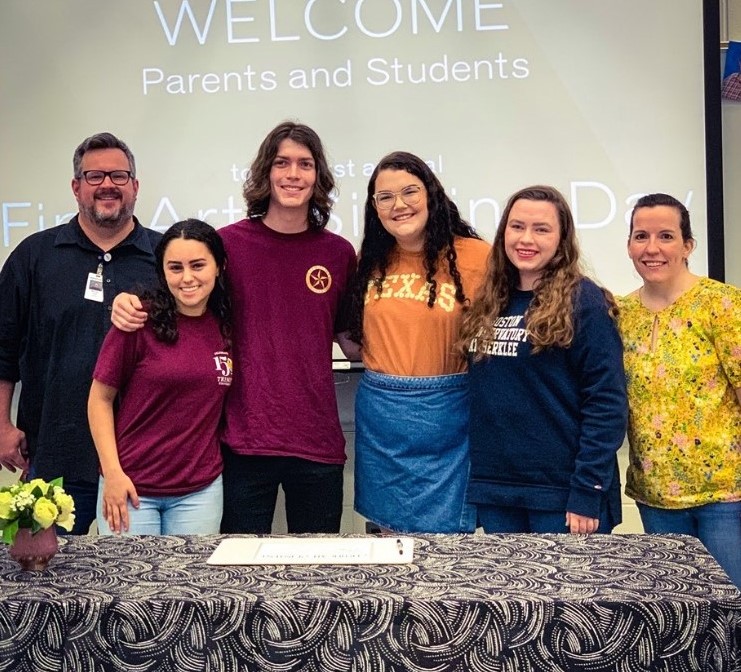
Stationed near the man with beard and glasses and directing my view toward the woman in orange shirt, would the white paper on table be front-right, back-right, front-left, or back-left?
front-right

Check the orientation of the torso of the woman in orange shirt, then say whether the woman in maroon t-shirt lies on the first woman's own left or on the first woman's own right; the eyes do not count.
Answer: on the first woman's own right

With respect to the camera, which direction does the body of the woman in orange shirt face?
toward the camera

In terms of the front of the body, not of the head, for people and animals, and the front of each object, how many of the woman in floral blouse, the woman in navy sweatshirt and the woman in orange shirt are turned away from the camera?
0

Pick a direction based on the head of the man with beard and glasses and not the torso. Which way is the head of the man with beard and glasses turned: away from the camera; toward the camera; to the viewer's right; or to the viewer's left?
toward the camera

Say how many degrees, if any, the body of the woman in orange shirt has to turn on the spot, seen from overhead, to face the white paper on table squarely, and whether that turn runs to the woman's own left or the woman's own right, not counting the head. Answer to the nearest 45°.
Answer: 0° — they already face it

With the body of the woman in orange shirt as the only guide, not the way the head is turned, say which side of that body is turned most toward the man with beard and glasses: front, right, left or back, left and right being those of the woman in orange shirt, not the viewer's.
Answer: right

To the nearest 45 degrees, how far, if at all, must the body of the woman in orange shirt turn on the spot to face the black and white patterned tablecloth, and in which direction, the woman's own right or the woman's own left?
0° — they already face it

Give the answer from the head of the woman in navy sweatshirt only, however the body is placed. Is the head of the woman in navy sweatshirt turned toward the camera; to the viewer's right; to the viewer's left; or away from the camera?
toward the camera

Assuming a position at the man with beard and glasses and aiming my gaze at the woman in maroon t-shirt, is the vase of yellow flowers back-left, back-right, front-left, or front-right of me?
front-right

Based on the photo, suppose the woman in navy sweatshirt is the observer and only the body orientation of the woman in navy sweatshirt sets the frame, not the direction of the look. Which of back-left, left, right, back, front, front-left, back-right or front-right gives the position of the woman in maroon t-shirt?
front-right

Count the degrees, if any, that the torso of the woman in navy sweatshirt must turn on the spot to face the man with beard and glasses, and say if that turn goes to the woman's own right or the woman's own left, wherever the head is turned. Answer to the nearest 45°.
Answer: approximately 45° to the woman's own right

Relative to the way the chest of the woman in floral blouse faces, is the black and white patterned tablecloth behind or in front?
in front

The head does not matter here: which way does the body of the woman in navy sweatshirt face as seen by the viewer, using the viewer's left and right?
facing the viewer and to the left of the viewer
